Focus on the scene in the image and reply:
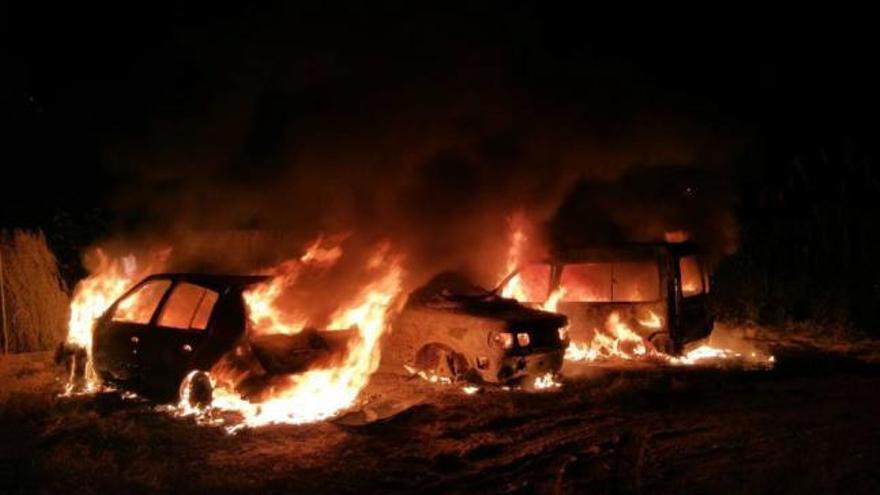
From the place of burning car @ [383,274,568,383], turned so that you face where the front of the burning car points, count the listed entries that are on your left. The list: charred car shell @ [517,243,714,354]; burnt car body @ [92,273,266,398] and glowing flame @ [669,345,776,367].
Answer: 2

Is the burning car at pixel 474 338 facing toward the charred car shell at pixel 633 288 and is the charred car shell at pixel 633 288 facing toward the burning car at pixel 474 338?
no

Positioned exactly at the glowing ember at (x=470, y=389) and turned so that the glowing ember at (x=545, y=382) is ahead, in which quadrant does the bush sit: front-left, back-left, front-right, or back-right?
back-left

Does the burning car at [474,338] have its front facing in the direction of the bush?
no

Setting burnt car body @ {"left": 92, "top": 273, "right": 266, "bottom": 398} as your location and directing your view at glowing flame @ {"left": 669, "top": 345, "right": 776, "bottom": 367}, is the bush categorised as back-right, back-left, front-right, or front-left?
back-left

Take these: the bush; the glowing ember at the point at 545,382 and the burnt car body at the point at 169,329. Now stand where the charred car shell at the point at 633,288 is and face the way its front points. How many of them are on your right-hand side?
0

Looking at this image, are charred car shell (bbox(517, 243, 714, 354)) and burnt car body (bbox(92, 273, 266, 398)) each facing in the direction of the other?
no

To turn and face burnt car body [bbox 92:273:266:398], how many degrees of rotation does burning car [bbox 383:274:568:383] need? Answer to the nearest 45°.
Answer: approximately 135° to its right

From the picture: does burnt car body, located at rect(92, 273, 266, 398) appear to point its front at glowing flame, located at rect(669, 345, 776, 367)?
no

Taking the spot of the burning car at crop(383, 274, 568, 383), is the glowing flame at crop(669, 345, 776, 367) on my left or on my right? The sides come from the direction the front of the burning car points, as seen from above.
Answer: on my left

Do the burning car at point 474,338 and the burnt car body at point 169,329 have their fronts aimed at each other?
no

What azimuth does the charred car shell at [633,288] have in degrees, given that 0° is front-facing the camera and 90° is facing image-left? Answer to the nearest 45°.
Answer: approximately 135°

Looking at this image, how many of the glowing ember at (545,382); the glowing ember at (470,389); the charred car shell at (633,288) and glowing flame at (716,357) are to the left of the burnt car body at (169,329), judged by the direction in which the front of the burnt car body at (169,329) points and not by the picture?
0

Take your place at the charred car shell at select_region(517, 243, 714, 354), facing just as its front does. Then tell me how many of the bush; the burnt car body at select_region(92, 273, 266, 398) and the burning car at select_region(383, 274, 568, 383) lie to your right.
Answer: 0
